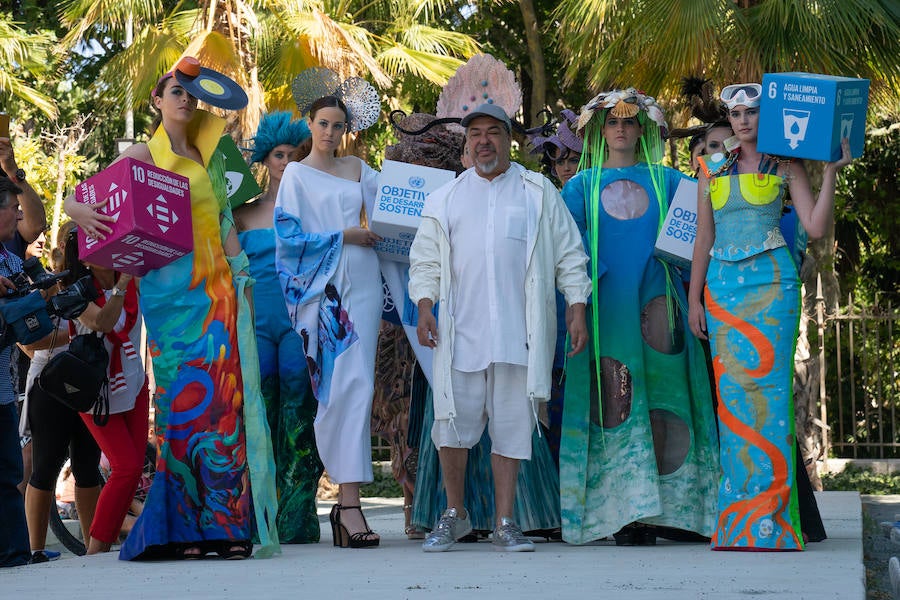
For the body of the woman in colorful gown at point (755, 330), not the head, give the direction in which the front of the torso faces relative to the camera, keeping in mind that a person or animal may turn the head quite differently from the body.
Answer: toward the camera

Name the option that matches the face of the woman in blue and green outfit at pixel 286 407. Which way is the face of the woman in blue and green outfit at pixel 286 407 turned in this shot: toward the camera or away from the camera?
toward the camera

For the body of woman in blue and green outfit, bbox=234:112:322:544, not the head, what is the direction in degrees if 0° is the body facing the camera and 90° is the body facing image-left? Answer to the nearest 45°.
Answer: approximately 0°

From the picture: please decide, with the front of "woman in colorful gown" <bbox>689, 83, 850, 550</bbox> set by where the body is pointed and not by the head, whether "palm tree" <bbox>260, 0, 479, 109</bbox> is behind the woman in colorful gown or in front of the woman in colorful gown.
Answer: behind

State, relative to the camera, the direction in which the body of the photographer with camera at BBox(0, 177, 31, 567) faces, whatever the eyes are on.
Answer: to the viewer's right

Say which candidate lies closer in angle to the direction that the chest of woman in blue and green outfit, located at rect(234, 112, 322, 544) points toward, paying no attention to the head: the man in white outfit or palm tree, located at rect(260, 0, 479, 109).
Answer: the man in white outfit

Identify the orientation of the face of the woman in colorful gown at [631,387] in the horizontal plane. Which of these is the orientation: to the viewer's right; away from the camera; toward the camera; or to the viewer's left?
toward the camera

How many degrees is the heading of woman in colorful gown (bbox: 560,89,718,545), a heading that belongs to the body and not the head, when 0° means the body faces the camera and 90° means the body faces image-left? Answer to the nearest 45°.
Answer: approximately 0°

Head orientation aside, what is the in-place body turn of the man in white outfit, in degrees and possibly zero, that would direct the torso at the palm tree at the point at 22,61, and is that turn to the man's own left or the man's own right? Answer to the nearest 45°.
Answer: approximately 135° to the man's own right

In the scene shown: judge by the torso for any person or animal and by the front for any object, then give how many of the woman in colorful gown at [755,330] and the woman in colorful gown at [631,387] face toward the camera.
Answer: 2

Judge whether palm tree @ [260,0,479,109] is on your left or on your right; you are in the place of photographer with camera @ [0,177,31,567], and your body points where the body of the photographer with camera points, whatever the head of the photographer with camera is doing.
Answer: on your left

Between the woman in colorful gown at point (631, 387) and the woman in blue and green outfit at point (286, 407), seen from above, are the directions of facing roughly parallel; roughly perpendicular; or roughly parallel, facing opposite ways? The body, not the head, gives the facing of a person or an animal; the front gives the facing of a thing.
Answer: roughly parallel

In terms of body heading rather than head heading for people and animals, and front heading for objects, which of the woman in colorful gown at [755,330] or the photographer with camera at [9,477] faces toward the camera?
the woman in colorful gown

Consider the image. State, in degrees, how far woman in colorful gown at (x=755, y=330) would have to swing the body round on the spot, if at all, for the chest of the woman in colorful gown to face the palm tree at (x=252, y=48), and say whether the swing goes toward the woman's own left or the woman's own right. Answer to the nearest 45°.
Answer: approximately 135° to the woman's own right

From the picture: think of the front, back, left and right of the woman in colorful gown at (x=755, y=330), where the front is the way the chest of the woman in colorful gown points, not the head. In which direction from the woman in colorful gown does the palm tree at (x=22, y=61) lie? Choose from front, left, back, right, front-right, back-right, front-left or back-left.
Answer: back-right

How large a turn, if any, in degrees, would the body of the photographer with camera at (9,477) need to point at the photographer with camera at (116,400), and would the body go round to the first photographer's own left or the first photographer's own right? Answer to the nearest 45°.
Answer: approximately 45° to the first photographer's own left
